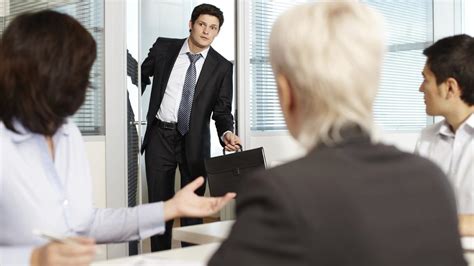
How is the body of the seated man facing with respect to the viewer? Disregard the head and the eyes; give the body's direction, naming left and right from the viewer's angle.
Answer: facing the viewer and to the left of the viewer

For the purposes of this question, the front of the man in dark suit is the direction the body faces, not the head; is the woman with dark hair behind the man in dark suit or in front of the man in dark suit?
in front

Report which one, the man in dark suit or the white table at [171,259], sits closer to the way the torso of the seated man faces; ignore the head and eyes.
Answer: the white table

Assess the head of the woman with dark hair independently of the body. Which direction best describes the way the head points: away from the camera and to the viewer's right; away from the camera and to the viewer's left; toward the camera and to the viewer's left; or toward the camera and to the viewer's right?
away from the camera and to the viewer's right

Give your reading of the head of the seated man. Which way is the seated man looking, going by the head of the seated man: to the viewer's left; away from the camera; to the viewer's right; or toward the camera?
to the viewer's left

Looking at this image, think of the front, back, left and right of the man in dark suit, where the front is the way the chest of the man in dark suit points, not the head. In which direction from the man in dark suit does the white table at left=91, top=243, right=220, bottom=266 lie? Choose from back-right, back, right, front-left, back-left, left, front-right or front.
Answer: front

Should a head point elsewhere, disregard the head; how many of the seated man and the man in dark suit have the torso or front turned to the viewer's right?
0

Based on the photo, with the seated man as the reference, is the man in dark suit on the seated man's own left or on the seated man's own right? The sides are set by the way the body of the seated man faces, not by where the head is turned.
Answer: on the seated man's own right

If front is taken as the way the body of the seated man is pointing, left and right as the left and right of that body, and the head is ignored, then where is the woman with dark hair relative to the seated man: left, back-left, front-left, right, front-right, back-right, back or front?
front

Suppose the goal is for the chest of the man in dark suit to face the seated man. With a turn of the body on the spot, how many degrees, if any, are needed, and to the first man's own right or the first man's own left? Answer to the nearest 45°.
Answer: approximately 45° to the first man's own left

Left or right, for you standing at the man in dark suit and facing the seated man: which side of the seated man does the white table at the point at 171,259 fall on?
right

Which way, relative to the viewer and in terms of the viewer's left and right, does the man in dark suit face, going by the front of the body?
facing the viewer
